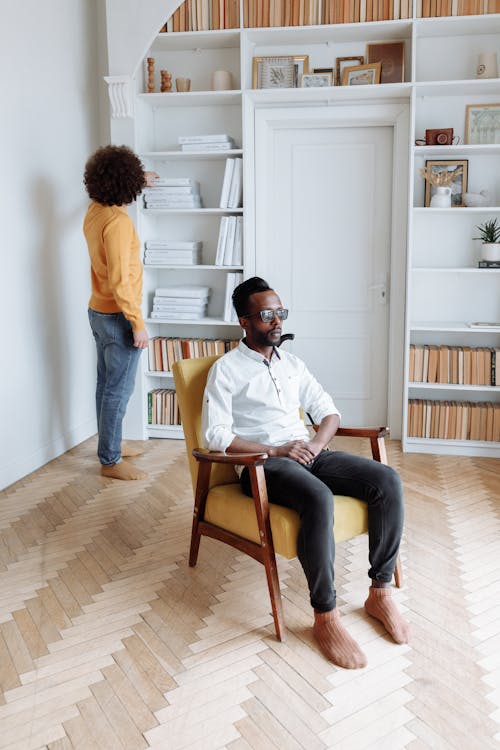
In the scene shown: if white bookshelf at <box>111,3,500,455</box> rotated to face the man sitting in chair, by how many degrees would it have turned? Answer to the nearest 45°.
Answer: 0° — it already faces them

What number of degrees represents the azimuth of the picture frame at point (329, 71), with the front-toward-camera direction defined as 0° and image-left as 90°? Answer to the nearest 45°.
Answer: approximately 0°

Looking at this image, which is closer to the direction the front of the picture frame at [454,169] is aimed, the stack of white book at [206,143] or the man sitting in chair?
the man sitting in chair

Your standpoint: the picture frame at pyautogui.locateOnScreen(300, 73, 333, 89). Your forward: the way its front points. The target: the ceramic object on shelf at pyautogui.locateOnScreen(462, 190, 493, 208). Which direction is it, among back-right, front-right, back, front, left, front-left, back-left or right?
left

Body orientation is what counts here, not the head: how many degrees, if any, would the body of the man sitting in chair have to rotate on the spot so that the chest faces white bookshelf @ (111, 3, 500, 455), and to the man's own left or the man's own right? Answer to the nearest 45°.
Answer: approximately 135° to the man's own left

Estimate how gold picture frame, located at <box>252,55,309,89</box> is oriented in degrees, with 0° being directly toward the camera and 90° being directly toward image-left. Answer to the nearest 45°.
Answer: approximately 0°

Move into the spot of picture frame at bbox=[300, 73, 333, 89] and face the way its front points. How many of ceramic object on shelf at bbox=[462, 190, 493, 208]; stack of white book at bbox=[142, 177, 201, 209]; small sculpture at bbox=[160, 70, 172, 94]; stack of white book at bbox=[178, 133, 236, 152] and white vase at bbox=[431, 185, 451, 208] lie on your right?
3

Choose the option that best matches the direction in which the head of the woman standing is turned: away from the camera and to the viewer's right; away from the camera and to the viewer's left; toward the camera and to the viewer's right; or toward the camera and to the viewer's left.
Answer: away from the camera and to the viewer's right

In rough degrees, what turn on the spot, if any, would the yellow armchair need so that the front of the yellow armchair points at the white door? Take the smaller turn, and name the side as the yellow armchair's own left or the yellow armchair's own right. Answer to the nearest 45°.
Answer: approximately 135° to the yellow armchair's own left
